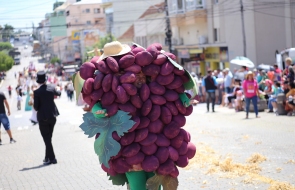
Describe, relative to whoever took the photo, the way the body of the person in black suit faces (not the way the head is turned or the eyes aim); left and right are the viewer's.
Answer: facing away from the viewer

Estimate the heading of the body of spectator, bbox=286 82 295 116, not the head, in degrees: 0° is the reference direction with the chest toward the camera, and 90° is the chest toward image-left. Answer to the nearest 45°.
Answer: approximately 90°

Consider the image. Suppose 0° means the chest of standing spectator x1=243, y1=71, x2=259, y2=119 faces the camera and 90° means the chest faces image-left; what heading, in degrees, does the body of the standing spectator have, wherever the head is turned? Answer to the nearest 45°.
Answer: approximately 0°

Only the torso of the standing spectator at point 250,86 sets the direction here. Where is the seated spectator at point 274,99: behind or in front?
behind

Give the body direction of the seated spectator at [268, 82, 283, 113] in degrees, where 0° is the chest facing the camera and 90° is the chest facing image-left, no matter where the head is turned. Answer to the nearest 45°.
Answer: approximately 45°

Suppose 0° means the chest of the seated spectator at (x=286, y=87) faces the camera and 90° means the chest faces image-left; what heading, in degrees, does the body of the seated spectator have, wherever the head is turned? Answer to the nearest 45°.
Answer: approximately 45°

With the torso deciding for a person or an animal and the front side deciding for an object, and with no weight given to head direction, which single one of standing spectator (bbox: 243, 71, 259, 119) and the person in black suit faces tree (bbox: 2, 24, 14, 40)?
the person in black suit

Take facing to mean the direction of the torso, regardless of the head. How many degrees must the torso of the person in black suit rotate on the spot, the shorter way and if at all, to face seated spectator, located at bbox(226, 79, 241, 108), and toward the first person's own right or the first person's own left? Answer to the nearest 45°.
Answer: approximately 45° to the first person's own right

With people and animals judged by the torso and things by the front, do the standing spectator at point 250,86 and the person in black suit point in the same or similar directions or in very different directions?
very different directions
